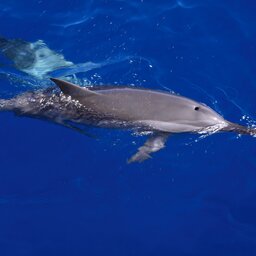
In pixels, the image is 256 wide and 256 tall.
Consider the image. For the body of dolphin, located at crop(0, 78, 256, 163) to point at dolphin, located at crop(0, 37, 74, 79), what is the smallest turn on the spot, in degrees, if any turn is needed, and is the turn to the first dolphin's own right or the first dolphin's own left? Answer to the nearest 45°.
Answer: approximately 135° to the first dolphin's own left

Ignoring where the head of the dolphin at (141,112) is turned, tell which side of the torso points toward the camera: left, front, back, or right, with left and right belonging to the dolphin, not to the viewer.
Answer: right

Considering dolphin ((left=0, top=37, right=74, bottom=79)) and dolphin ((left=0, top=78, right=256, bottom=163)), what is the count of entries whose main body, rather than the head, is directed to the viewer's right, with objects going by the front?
2

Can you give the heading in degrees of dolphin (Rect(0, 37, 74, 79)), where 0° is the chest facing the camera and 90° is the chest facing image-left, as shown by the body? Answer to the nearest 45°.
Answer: approximately 270°
